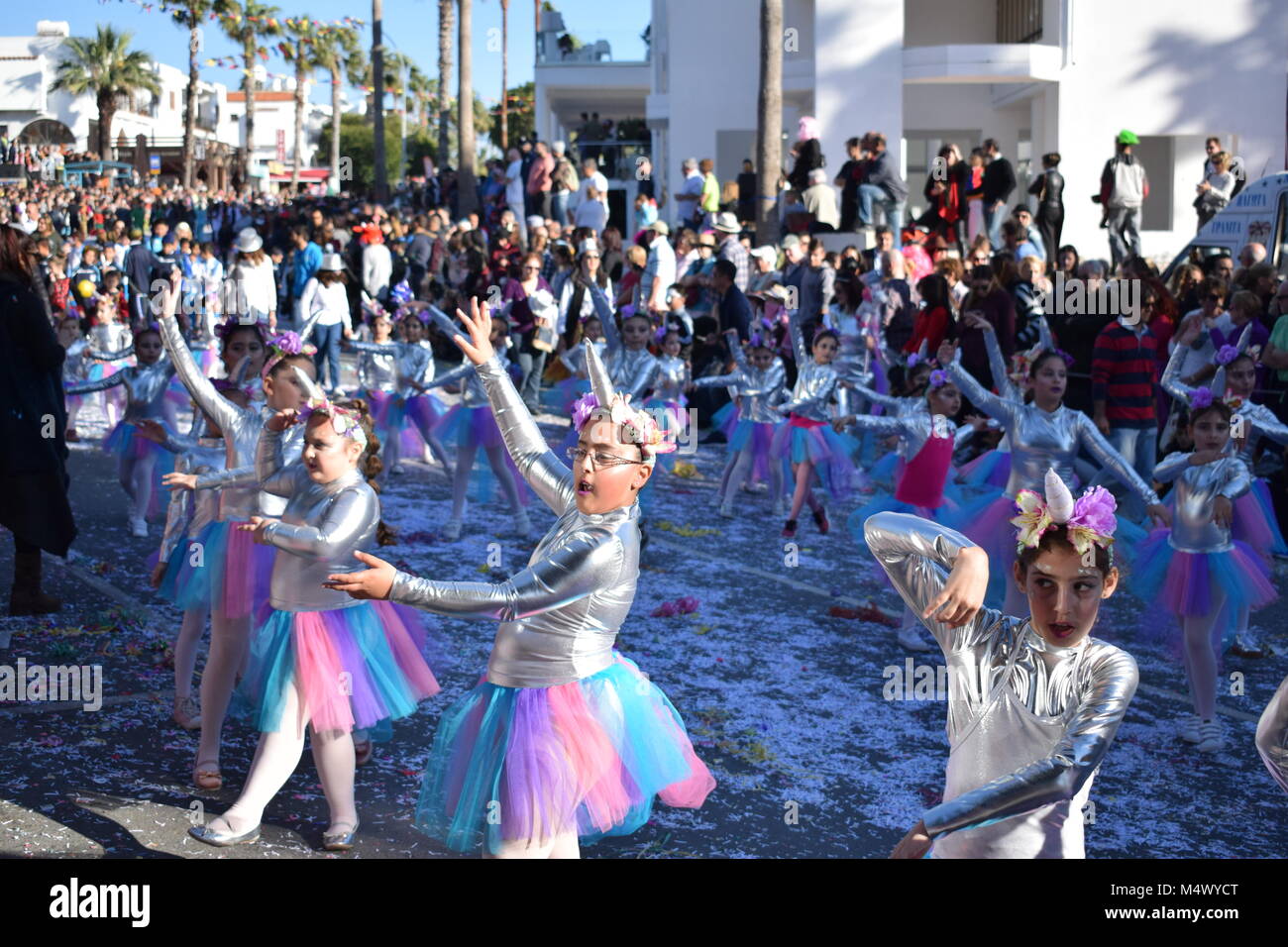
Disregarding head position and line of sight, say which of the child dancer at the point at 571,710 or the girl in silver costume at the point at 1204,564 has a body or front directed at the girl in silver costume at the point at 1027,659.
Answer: the girl in silver costume at the point at 1204,564

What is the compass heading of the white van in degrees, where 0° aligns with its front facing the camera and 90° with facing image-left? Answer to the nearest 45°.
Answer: approximately 90°

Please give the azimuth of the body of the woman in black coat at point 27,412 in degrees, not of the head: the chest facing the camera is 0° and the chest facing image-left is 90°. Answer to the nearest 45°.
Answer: approximately 270°

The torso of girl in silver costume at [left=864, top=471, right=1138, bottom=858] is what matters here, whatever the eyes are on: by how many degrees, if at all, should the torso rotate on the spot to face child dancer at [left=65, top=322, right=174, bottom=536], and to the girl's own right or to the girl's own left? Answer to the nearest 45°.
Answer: approximately 135° to the girl's own right

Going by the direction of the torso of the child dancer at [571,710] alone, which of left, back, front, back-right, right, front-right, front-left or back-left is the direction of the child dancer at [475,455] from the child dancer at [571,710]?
back-right

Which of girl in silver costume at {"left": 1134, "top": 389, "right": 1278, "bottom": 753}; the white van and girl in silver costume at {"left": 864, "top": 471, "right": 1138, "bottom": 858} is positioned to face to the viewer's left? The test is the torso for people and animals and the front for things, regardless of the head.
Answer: the white van

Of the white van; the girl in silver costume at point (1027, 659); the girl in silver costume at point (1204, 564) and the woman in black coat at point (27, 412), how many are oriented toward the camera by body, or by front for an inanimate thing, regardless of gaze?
2
